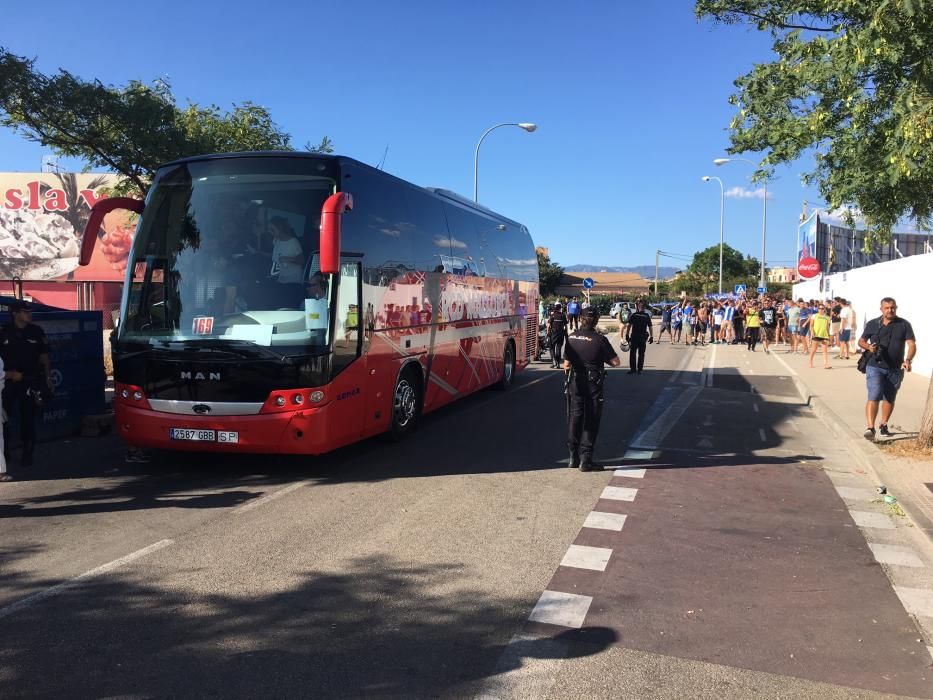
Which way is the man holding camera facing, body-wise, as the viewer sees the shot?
toward the camera

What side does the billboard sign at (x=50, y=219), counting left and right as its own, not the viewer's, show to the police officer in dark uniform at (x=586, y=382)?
front

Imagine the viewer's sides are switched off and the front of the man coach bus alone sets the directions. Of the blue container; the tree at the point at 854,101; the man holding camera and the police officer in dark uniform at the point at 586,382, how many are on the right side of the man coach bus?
1

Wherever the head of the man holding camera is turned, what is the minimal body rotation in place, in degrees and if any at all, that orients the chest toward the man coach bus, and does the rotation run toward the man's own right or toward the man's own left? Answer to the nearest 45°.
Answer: approximately 45° to the man's own right

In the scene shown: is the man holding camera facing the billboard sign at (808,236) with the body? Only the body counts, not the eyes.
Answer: no

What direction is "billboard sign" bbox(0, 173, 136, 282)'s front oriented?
toward the camera

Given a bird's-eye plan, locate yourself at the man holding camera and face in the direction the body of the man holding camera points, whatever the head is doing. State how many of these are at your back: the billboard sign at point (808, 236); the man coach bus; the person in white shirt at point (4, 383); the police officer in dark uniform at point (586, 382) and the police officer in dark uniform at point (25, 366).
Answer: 1

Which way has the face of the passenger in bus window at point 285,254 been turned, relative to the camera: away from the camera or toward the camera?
toward the camera
